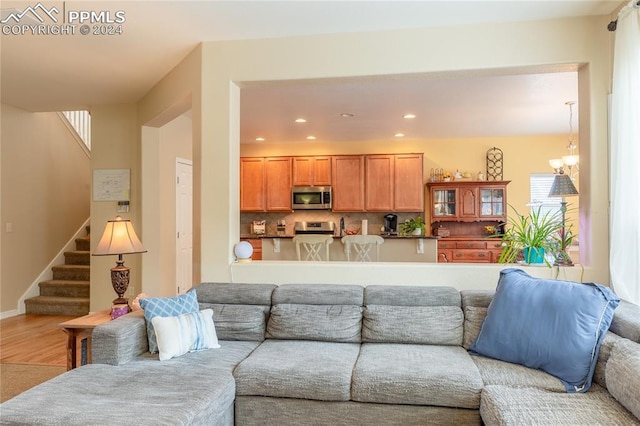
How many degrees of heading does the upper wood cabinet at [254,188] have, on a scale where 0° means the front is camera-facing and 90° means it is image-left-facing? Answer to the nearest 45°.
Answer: approximately 0°

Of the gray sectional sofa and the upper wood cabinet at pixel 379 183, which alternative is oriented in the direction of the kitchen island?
the upper wood cabinet

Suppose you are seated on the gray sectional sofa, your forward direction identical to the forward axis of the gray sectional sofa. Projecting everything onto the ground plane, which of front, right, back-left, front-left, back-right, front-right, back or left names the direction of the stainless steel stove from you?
back

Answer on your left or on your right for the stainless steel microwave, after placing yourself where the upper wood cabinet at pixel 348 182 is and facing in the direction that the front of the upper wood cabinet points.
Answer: on your right

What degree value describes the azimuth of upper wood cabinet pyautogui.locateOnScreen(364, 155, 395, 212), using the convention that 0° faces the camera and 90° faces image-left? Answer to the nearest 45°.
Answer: approximately 0°

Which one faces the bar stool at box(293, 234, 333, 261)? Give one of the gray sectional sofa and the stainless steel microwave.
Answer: the stainless steel microwave

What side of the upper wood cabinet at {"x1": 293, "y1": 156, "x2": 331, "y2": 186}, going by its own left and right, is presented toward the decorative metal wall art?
left

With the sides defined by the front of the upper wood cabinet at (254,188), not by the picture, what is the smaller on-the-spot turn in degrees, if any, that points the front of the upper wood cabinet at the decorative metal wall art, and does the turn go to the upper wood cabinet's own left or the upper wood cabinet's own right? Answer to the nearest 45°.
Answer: approximately 90° to the upper wood cabinet's own left

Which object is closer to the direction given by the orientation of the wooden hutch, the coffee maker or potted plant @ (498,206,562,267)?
the potted plant

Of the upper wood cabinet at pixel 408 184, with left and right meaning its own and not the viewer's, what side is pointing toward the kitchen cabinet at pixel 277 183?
right
